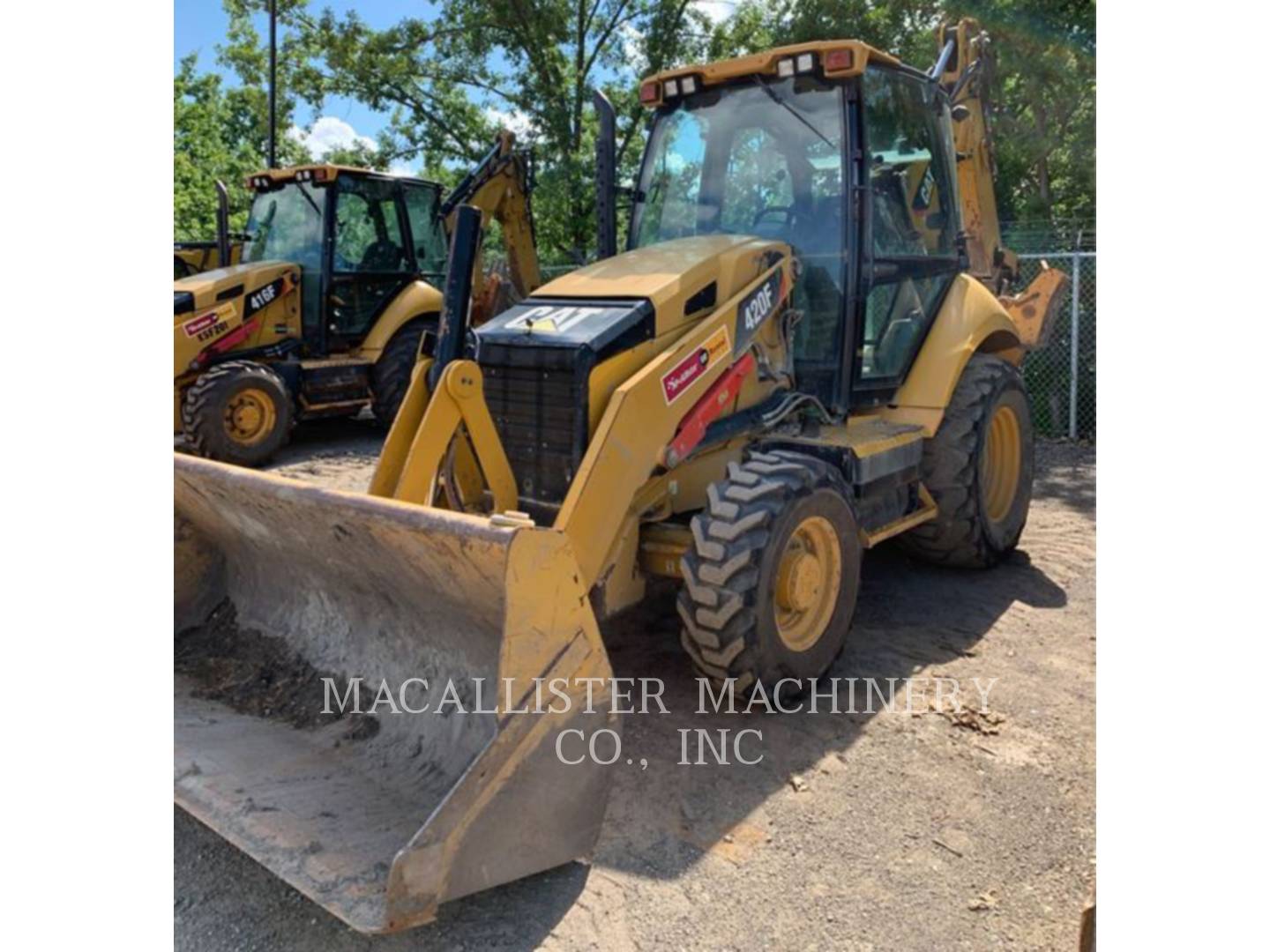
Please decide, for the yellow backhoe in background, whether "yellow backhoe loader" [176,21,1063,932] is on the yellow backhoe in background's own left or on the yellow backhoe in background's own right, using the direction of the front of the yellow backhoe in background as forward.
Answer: on the yellow backhoe in background's own left

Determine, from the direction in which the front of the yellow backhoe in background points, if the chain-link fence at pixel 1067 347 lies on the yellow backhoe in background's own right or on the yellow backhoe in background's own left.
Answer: on the yellow backhoe in background's own left

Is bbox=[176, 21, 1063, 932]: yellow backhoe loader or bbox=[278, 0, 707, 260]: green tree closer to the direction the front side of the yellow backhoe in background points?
the yellow backhoe loader

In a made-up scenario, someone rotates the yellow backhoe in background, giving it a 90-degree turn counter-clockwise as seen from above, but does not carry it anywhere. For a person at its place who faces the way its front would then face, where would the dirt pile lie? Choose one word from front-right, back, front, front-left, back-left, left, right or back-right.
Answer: front-right

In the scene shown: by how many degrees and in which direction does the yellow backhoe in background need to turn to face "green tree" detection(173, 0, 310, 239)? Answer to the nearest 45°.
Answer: approximately 135° to its right

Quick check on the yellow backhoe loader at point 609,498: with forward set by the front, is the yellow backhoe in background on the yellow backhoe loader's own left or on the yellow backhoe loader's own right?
on the yellow backhoe loader's own right

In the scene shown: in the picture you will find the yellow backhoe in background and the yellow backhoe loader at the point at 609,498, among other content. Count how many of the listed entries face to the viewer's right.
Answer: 0

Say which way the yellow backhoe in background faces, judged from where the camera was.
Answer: facing the viewer and to the left of the viewer

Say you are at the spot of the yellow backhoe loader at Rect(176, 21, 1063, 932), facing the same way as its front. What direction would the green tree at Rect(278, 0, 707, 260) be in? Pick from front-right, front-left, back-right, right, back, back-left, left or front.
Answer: back-right

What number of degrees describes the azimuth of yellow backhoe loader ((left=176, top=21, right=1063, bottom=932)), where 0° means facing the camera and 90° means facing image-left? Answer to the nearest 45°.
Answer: approximately 45°

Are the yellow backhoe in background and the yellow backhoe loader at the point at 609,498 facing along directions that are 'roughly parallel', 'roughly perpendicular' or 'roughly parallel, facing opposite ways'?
roughly parallel
